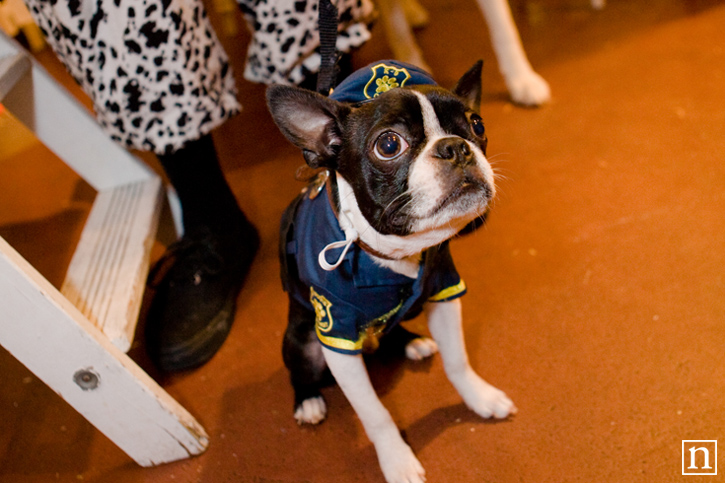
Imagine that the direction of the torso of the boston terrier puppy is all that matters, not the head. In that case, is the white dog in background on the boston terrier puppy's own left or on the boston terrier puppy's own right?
on the boston terrier puppy's own left

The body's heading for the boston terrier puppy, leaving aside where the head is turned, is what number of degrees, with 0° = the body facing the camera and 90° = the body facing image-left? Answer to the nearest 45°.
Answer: approximately 315°
